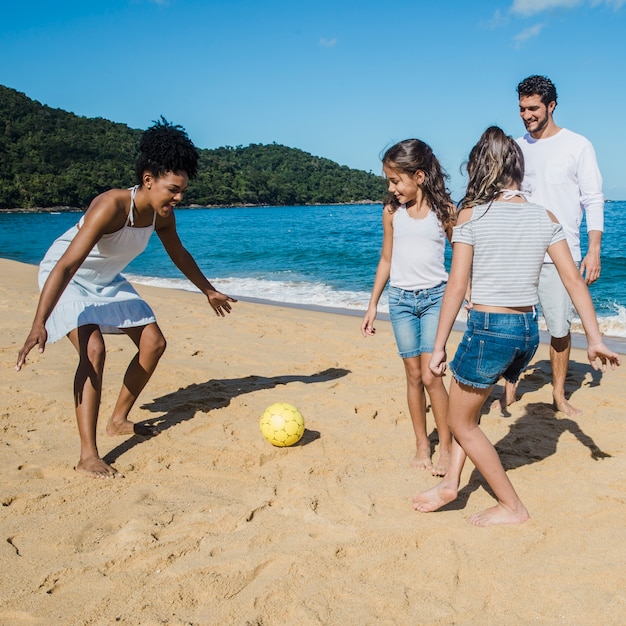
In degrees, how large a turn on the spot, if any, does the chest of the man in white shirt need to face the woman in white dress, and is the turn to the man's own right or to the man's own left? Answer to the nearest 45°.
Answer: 0° — they already face them

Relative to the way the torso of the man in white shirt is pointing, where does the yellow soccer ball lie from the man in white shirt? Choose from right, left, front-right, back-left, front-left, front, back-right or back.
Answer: front

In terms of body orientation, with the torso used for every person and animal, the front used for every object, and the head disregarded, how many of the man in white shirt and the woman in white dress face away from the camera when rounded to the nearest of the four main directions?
0

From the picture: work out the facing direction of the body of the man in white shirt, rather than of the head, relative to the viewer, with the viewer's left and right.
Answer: facing the viewer and to the left of the viewer

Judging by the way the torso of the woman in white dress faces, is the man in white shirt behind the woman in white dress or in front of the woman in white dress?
in front

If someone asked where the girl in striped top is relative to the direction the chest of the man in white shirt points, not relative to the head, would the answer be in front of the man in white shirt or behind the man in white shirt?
in front

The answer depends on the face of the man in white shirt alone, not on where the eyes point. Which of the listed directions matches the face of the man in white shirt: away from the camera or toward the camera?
toward the camera

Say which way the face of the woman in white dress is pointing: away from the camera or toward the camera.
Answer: toward the camera

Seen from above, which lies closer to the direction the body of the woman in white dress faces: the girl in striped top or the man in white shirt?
the girl in striped top

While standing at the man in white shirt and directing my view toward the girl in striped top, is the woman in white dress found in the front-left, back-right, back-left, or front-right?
front-right

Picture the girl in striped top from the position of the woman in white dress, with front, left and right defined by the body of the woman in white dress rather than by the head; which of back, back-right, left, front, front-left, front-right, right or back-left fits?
front

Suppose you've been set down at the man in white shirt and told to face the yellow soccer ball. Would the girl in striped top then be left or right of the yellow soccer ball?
left
